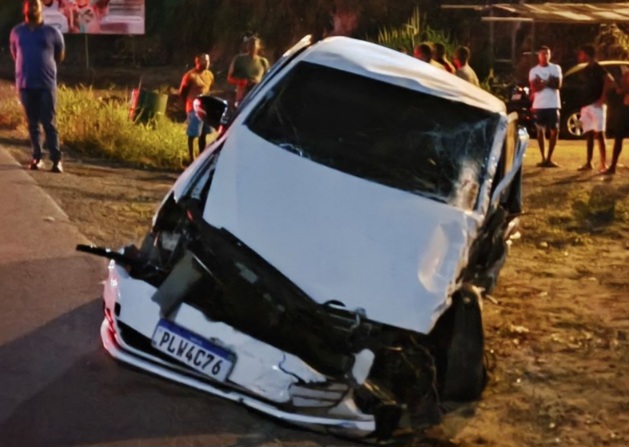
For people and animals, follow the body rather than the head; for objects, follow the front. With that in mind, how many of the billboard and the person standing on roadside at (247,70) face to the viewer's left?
0

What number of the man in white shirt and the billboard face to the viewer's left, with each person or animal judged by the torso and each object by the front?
0

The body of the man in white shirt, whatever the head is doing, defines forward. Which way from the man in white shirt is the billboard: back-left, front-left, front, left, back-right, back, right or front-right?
back-right

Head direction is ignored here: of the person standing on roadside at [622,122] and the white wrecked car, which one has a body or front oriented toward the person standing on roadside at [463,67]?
the person standing on roadside at [622,122]

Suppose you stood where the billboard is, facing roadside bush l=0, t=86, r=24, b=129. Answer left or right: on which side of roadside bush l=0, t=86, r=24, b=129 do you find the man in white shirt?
left

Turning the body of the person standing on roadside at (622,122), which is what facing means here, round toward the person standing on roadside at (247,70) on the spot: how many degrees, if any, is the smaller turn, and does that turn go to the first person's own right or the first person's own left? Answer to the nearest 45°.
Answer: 0° — they already face them

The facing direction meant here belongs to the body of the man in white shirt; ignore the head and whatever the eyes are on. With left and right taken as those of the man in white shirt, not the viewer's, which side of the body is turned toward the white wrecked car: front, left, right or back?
front

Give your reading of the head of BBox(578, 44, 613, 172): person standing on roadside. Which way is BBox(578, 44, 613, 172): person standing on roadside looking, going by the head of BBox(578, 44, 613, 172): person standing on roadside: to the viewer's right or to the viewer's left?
to the viewer's left

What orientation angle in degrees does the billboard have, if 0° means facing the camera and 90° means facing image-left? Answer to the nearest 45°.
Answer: approximately 0°

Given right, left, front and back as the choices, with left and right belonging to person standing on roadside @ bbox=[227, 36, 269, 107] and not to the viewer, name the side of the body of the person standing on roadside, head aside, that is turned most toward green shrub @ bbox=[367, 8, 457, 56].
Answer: left

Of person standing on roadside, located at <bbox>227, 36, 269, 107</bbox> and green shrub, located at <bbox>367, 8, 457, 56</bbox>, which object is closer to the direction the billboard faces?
the person standing on roadside

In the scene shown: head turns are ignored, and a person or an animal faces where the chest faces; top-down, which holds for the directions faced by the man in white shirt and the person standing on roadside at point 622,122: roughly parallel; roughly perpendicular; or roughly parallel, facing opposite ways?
roughly perpendicular

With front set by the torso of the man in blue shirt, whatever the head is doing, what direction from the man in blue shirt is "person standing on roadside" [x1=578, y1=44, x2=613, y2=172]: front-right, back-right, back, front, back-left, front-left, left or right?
left

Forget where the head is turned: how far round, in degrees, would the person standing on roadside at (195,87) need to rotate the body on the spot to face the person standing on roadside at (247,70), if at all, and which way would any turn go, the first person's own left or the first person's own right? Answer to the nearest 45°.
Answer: approximately 90° to the first person's own left

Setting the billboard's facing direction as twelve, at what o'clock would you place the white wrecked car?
The white wrecked car is roughly at 12 o'clock from the billboard.
